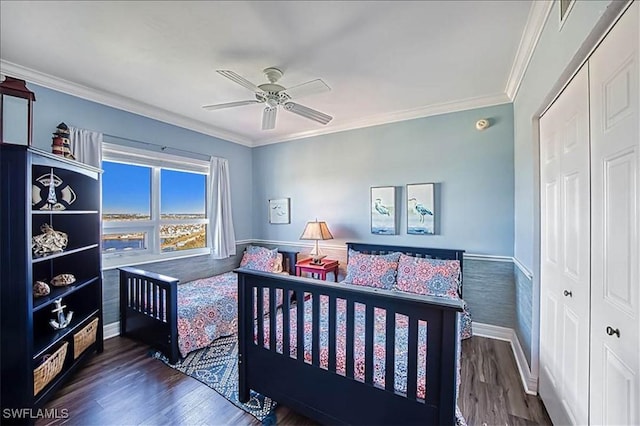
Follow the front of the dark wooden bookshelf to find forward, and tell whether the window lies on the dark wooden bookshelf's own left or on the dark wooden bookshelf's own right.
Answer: on the dark wooden bookshelf's own left

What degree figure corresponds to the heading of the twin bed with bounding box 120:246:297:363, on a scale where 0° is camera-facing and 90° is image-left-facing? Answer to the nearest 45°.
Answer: approximately 45°

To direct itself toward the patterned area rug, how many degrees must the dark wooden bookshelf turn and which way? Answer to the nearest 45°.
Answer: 0° — it already faces it

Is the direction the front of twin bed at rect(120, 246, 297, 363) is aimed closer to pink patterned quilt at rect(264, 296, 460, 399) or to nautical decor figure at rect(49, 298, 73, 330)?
the nautical decor figure

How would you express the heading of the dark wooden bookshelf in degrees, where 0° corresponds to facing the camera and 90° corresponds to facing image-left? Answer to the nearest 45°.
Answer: approximately 315°
